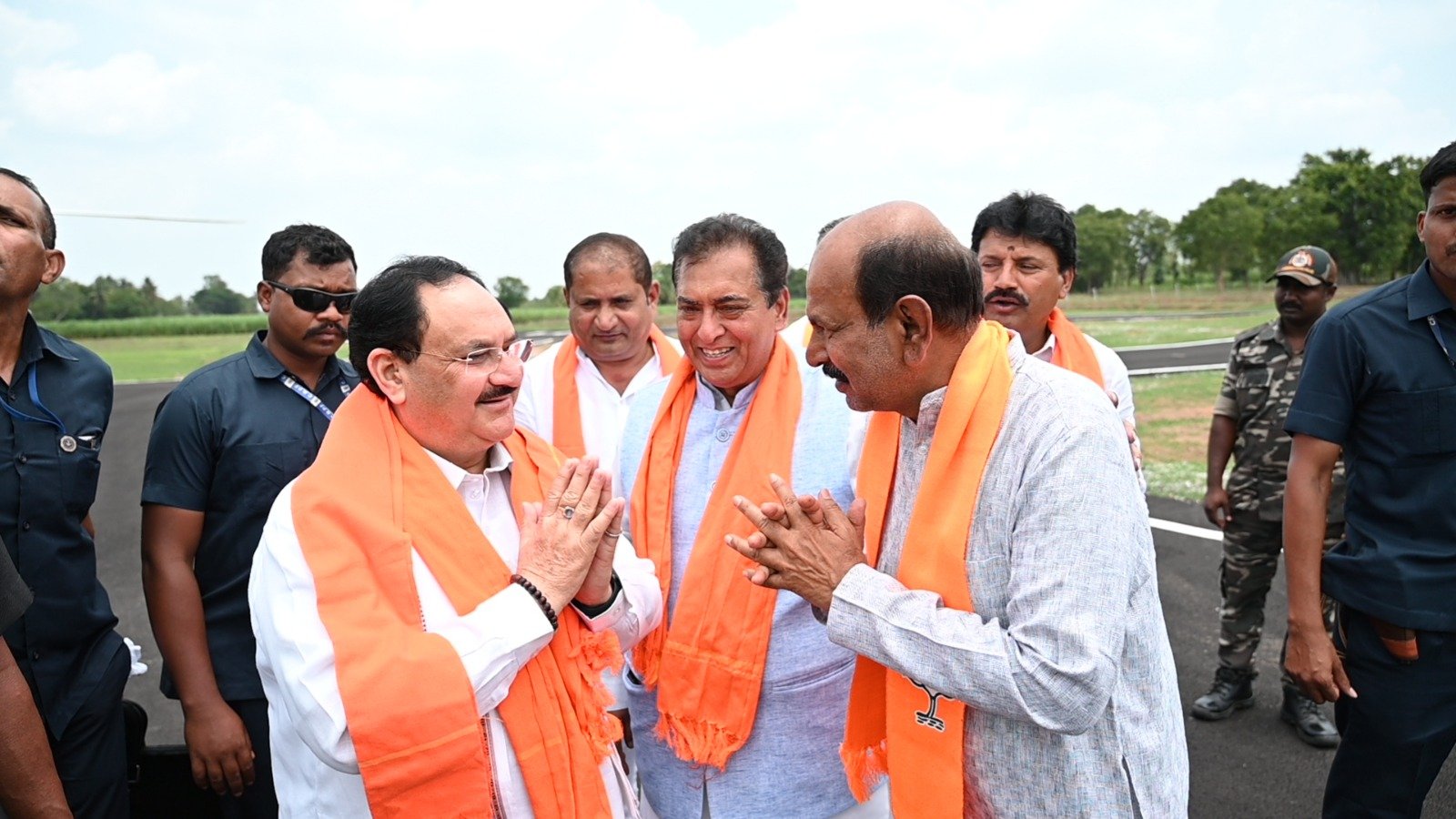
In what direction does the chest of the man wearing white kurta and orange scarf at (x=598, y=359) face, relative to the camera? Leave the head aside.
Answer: toward the camera

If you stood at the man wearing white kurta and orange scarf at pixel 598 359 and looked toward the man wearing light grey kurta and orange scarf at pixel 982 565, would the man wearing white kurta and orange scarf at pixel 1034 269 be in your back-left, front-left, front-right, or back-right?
front-left

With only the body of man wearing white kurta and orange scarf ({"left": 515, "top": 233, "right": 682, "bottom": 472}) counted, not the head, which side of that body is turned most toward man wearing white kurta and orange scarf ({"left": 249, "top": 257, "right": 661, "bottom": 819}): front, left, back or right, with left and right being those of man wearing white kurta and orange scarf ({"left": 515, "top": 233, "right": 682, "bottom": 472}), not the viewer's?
front

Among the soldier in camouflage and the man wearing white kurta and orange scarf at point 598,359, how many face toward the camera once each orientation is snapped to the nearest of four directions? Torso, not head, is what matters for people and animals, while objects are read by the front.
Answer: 2

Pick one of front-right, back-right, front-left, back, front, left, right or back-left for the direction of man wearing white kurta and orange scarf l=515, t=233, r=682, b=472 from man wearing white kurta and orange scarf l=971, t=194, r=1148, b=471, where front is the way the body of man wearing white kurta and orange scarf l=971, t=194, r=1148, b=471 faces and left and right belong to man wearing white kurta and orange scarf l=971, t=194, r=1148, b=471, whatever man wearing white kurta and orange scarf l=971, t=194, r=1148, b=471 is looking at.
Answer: front-right

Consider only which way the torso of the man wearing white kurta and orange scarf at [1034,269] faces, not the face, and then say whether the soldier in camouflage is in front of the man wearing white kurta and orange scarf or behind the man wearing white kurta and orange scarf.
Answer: behind

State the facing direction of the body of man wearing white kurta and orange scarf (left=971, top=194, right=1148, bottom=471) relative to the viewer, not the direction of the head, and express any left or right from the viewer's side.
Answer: facing the viewer and to the left of the viewer

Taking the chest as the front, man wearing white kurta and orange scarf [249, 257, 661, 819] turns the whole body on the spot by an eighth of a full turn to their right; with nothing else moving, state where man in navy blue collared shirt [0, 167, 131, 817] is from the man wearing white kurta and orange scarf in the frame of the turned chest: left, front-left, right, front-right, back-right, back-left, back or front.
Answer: back-right

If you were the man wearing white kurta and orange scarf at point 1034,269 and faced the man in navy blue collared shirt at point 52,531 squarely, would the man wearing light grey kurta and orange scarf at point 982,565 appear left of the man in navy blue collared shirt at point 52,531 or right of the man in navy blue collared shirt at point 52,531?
left

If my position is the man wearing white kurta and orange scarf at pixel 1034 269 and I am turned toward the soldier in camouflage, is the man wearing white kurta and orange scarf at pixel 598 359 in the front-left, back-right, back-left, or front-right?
back-left

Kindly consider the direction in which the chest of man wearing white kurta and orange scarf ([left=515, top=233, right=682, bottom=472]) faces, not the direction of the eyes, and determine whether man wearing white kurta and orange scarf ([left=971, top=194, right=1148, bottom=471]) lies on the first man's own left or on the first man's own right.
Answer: on the first man's own left

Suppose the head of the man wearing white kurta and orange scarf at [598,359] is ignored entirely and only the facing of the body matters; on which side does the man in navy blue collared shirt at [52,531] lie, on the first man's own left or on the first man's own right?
on the first man's own right

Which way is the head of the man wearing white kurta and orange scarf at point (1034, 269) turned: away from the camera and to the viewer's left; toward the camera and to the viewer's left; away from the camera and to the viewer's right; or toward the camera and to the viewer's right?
toward the camera and to the viewer's left

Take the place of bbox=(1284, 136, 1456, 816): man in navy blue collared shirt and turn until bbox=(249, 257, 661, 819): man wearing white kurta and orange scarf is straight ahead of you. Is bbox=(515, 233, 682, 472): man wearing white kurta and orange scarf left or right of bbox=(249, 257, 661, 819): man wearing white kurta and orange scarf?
right

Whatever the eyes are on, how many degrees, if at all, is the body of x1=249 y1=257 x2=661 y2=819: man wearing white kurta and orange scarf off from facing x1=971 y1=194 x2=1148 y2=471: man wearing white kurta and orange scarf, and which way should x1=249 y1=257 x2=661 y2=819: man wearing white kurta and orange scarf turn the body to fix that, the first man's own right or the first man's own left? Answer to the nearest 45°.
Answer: approximately 90° to the first man's own left

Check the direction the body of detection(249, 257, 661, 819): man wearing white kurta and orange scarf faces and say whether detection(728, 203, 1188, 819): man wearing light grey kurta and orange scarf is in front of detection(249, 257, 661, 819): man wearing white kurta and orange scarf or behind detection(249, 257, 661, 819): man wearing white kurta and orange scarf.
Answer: in front
